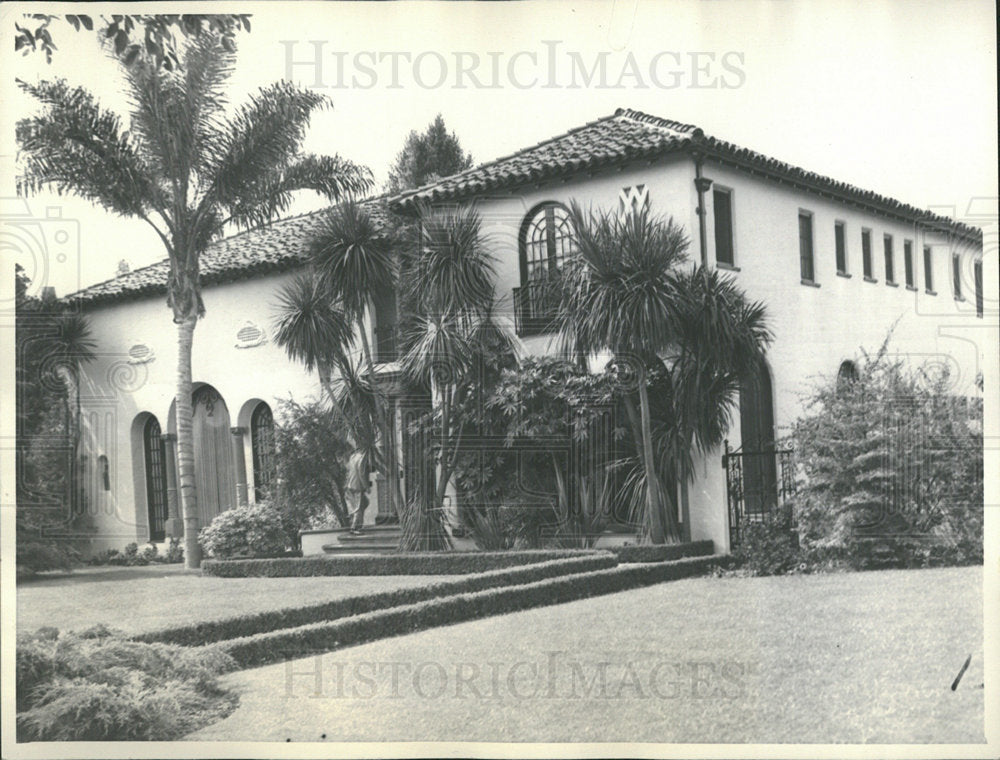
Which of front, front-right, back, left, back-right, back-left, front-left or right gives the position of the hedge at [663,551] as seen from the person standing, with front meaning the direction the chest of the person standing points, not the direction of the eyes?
left

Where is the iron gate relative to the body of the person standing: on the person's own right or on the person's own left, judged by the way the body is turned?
on the person's own left

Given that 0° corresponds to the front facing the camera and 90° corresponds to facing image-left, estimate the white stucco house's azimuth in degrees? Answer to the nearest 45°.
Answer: approximately 45°

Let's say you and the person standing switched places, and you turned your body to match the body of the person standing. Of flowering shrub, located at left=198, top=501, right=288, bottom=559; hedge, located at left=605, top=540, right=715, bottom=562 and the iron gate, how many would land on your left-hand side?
2
